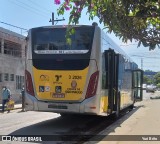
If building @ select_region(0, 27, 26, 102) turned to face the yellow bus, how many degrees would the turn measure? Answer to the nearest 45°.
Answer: approximately 45° to its right

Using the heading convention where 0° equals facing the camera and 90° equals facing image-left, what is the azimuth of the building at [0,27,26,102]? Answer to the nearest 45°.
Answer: approximately 315°

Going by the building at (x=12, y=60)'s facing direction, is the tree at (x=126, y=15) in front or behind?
in front
